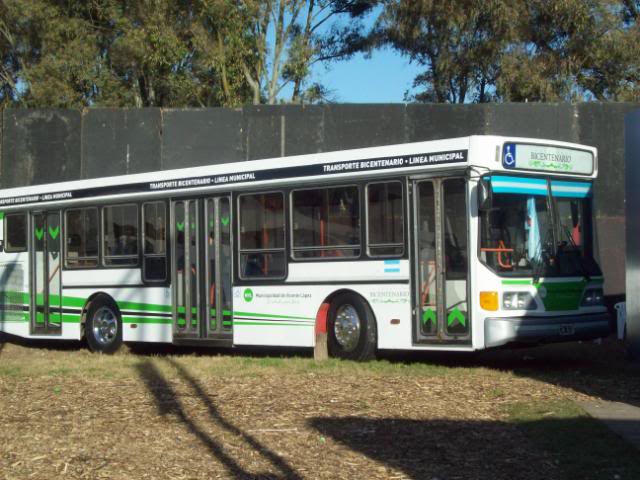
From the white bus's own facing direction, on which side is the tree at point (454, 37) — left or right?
on its left

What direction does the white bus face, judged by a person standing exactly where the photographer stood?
facing the viewer and to the right of the viewer

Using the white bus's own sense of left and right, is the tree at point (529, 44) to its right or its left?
on its left

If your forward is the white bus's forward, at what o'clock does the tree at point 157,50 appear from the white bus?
The tree is roughly at 7 o'clock from the white bus.
